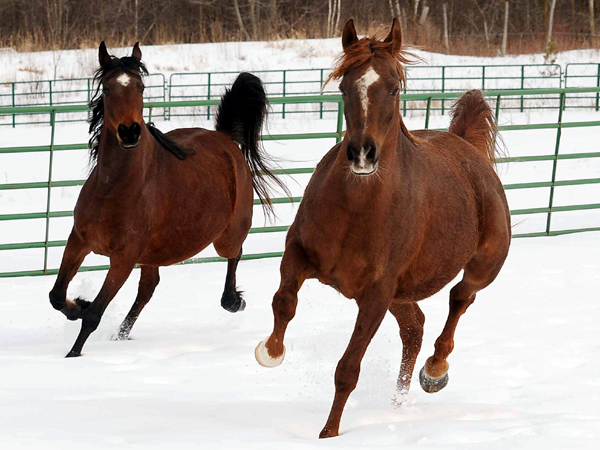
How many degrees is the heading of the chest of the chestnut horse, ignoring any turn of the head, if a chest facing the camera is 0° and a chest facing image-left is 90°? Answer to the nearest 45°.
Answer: approximately 45°

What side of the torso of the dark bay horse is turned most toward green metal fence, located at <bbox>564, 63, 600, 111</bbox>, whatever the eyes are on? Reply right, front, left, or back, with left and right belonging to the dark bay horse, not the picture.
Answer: back

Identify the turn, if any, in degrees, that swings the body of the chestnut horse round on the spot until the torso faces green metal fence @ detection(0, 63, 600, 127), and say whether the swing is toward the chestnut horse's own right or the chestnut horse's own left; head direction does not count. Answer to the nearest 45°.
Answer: approximately 135° to the chestnut horse's own right

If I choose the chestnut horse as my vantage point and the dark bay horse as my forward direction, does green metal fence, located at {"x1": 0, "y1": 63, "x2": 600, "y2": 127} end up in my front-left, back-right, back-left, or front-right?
front-right

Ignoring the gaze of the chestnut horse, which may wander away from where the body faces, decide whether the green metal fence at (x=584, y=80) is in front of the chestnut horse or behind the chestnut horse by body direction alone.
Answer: behind

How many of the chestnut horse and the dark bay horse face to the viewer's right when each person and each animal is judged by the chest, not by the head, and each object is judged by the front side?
0

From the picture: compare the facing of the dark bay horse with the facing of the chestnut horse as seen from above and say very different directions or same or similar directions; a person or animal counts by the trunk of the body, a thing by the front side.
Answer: same or similar directions

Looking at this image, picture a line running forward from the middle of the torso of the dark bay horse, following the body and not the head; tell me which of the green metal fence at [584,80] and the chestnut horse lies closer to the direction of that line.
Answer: the chestnut horse

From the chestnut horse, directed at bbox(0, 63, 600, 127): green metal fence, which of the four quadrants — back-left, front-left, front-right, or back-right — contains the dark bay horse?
front-left

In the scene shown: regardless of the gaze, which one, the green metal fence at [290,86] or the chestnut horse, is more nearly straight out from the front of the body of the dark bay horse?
the chestnut horse

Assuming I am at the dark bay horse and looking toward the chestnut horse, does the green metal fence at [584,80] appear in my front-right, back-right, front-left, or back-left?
back-left
